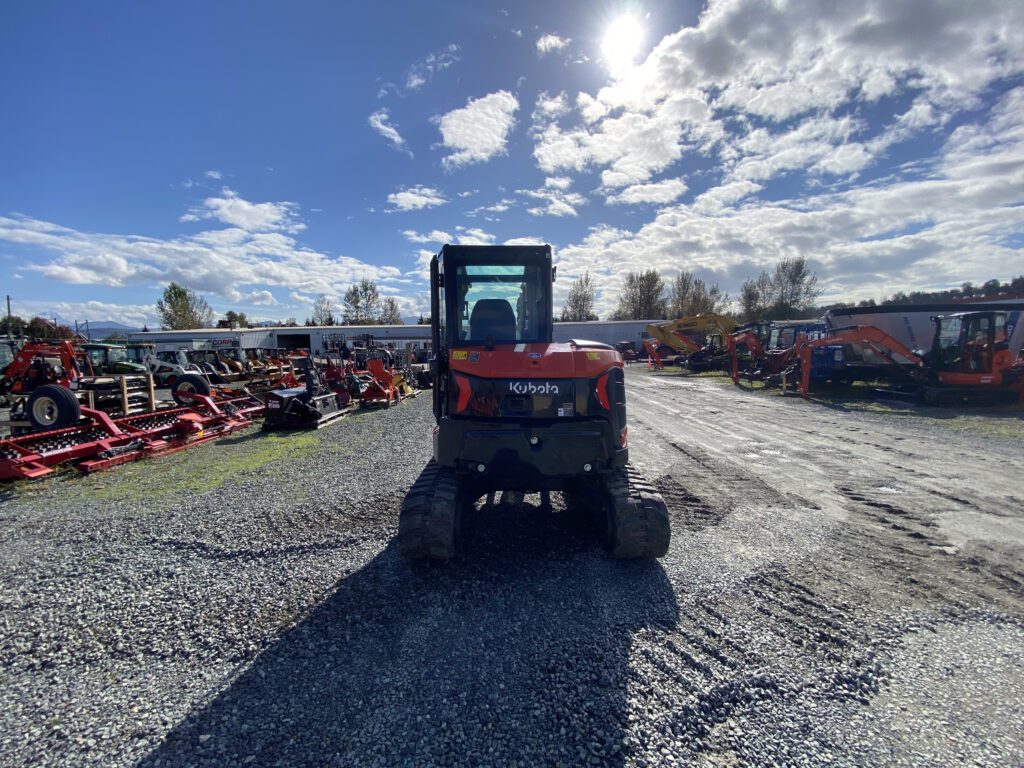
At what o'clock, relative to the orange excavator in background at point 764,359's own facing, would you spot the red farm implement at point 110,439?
The red farm implement is roughly at 10 o'clock from the orange excavator in background.

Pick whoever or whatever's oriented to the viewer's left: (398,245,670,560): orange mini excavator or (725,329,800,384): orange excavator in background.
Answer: the orange excavator in background

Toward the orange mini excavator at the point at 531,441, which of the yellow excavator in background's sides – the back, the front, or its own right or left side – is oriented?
left

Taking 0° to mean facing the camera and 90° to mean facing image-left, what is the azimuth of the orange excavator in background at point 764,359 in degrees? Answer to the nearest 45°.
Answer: approximately 90°

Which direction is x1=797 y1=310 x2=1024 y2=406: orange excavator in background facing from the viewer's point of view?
to the viewer's left

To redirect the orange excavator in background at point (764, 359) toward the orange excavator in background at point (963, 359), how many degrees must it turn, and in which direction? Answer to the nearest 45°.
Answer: approximately 135° to its left

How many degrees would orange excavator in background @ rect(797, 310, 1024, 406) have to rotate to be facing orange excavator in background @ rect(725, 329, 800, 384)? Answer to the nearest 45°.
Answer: approximately 45° to its right

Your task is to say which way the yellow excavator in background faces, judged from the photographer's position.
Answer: facing to the left of the viewer

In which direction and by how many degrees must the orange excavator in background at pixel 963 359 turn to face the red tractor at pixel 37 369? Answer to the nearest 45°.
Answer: approximately 45° to its left

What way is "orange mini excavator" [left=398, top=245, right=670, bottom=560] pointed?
away from the camera
